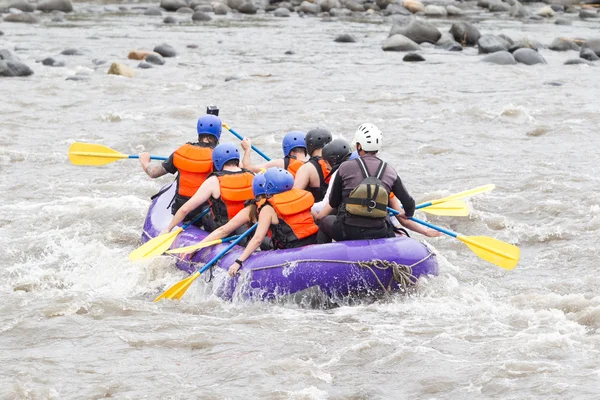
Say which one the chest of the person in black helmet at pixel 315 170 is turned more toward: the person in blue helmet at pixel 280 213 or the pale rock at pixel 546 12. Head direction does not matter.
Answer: the pale rock

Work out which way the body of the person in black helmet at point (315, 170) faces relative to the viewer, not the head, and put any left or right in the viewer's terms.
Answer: facing away from the viewer and to the left of the viewer

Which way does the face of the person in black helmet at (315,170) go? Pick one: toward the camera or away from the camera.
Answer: away from the camera

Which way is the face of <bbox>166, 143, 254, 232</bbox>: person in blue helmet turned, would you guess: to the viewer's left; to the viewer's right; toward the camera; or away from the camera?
away from the camera

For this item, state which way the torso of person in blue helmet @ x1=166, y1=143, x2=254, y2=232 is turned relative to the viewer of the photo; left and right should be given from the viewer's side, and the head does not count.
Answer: facing away from the viewer and to the left of the viewer
